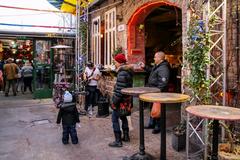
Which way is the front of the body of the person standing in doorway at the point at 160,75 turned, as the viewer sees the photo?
to the viewer's left

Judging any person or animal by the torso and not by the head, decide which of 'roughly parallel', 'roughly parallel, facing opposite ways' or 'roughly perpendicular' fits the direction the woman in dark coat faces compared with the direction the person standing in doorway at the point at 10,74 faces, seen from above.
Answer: roughly perpendicular

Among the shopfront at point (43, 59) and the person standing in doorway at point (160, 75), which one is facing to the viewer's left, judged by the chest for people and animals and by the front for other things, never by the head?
the person standing in doorway

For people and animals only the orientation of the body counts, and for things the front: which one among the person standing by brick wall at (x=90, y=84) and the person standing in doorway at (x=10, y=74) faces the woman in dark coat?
the person standing by brick wall at (x=90, y=84)

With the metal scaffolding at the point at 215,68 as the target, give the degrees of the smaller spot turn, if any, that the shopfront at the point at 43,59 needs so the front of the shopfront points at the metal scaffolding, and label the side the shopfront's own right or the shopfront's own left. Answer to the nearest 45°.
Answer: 0° — it already faces it

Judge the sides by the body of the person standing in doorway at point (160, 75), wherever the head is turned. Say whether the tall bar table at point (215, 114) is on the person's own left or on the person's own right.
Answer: on the person's own left

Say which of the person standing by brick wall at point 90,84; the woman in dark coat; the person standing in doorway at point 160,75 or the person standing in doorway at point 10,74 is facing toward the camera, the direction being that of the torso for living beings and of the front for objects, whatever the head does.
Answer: the person standing by brick wall at point 90,84
